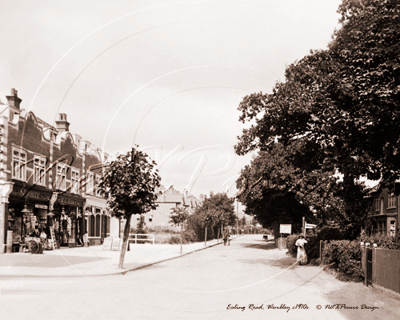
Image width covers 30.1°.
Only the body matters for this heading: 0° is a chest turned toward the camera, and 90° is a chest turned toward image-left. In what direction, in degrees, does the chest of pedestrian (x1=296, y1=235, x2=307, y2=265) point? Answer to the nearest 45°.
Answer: approximately 0°

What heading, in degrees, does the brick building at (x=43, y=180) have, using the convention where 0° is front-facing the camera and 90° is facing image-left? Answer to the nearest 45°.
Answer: approximately 315°

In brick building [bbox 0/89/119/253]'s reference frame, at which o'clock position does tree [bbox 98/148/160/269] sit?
The tree is roughly at 1 o'clock from the brick building.

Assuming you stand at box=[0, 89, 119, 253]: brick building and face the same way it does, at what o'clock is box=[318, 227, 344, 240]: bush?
The bush is roughly at 12 o'clock from the brick building.

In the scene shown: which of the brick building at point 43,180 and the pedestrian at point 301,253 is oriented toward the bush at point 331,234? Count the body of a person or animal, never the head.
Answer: the brick building

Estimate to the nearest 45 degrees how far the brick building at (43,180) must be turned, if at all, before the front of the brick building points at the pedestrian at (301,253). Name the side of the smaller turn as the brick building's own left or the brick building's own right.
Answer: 0° — it already faces them
